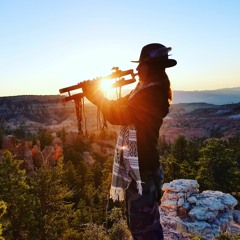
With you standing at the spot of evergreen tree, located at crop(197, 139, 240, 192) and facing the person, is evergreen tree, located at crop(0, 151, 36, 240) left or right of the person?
right

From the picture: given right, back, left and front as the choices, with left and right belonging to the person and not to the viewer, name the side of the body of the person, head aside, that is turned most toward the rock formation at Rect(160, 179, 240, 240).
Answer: back

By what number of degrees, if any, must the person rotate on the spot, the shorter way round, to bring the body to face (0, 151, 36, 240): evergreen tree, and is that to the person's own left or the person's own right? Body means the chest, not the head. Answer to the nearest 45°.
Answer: approximately 45° to the person's own right

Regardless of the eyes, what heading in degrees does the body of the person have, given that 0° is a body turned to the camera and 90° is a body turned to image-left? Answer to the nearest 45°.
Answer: approximately 90°

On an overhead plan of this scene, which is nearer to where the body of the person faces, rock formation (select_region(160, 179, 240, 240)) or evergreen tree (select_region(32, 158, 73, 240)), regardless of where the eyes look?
the evergreen tree

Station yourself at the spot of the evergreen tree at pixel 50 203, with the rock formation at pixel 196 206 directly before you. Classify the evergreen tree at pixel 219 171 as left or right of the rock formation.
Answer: left

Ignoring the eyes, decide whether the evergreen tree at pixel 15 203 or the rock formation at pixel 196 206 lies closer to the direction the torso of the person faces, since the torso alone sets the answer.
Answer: the evergreen tree

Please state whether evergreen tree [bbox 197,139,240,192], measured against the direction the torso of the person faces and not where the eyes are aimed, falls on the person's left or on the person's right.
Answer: on the person's right
